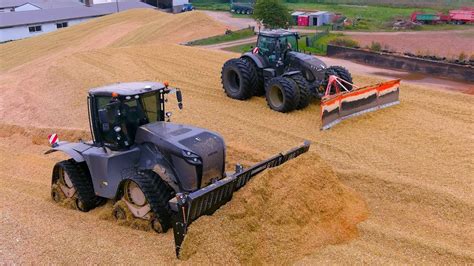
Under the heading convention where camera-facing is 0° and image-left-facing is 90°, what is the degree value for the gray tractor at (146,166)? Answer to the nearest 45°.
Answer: approximately 315°

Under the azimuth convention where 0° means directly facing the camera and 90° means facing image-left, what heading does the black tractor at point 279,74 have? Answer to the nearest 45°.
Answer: approximately 315°

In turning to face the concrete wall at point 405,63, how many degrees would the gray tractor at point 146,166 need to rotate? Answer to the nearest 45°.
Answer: approximately 90° to its left

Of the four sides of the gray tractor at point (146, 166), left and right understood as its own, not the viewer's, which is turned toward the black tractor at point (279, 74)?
left

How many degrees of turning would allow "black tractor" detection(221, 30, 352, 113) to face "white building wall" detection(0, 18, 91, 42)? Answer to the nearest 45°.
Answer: approximately 180°

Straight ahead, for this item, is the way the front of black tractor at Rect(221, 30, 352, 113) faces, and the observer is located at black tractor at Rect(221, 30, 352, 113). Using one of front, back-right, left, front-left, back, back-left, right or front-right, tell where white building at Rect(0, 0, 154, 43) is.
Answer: back

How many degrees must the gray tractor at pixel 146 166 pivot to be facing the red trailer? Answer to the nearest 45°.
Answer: approximately 90° to its left

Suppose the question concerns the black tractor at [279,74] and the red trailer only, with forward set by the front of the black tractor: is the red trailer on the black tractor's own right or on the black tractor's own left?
on the black tractor's own left

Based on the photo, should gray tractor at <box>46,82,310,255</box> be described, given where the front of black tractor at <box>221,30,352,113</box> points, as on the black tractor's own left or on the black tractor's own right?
on the black tractor's own right

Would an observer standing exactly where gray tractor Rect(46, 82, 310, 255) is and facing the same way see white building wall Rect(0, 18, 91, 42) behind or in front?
behind
